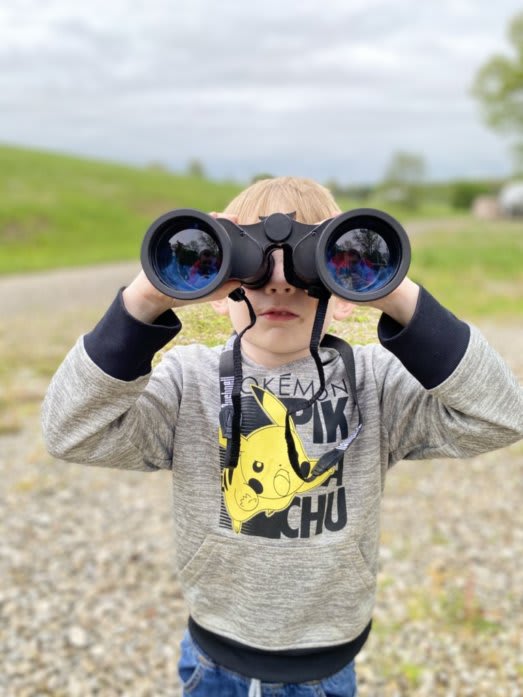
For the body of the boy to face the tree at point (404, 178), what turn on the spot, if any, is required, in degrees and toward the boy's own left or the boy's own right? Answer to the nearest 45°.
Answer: approximately 180°

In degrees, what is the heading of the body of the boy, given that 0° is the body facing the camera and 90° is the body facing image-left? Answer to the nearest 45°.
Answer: approximately 0°

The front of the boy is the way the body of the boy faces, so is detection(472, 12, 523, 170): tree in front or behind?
behind
